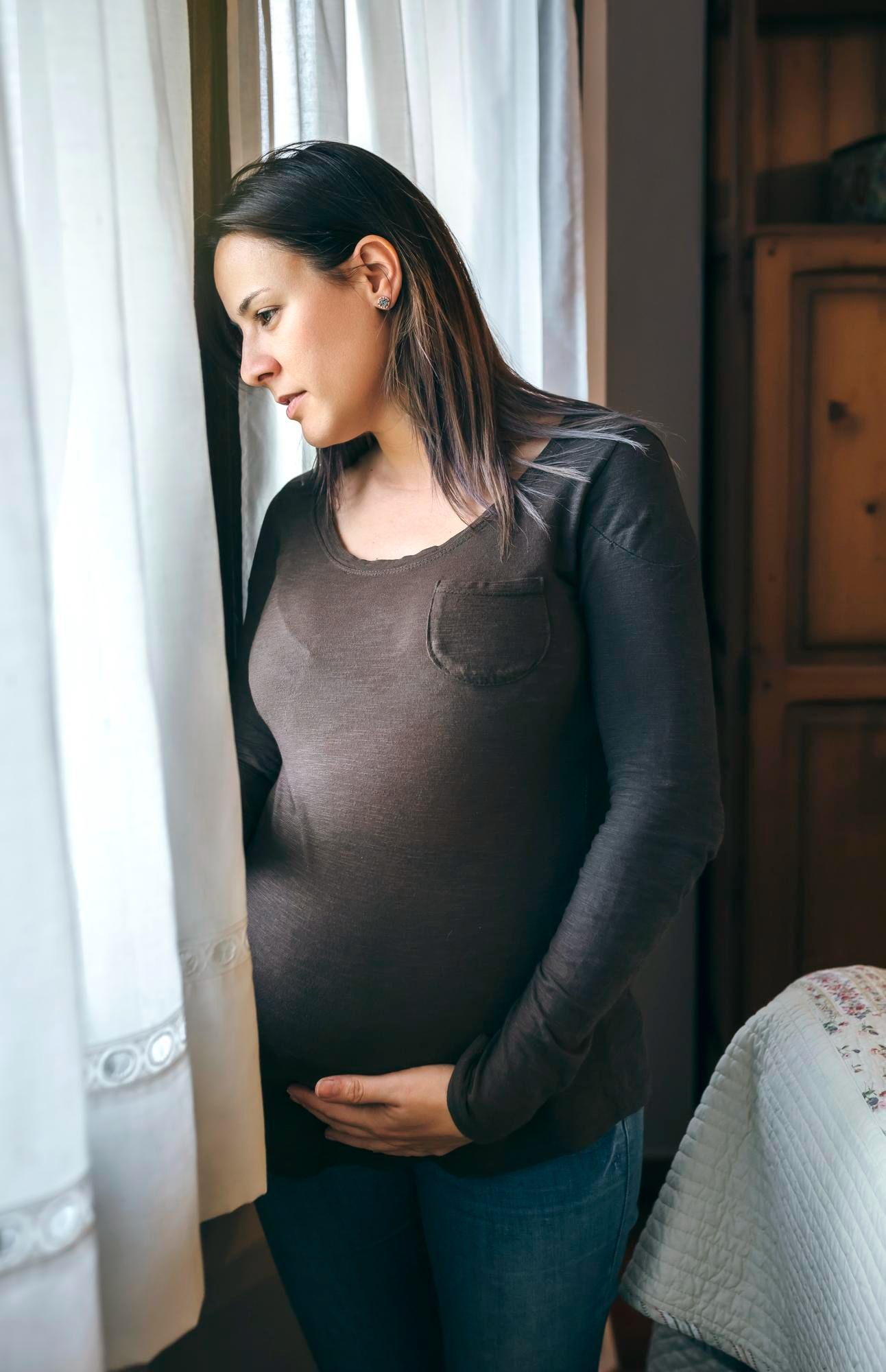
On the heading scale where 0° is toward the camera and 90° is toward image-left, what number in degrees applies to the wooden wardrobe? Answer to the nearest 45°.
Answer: approximately 0°

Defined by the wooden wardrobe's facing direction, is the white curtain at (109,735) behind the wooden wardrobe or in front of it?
in front

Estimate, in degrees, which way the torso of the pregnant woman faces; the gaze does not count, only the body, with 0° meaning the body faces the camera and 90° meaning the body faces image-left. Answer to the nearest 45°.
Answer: approximately 45°

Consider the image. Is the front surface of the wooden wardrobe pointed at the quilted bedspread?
yes

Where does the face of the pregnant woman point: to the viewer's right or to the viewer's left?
to the viewer's left

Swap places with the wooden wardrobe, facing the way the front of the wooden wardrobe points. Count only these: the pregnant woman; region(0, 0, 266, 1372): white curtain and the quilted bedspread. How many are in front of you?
3
